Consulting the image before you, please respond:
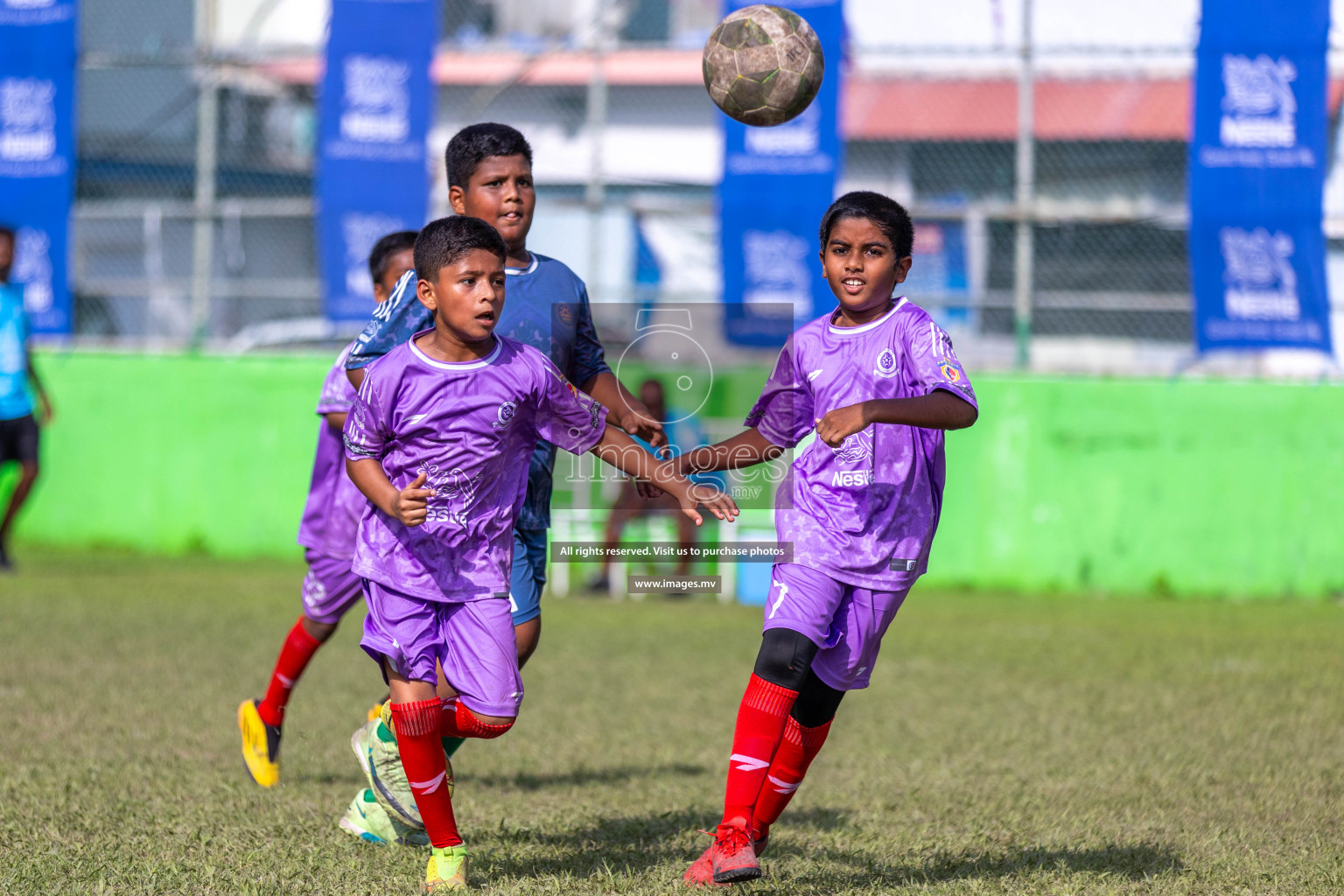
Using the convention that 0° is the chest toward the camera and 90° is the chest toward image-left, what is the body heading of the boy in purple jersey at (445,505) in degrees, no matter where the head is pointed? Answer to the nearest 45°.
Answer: approximately 0°

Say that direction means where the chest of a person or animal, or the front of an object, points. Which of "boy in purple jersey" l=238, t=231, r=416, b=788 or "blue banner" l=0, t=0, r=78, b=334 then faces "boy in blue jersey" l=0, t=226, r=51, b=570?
the blue banner

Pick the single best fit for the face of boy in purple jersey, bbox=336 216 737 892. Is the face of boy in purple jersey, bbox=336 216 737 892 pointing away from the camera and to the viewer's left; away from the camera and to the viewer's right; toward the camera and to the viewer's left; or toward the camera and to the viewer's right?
toward the camera and to the viewer's right

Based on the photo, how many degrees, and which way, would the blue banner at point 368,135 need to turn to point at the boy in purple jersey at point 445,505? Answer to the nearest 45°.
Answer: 0° — it already faces them

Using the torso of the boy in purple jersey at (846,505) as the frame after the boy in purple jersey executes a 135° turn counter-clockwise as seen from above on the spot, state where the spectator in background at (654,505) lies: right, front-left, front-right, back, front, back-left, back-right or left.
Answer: left

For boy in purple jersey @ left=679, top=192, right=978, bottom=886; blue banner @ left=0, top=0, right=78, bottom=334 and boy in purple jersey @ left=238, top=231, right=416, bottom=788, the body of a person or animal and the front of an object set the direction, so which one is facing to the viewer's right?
boy in purple jersey @ left=238, top=231, right=416, bottom=788

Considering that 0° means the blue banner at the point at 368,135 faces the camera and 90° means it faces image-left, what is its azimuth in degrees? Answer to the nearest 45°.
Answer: approximately 0°

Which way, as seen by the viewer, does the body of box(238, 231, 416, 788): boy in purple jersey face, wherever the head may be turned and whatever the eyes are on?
to the viewer's right

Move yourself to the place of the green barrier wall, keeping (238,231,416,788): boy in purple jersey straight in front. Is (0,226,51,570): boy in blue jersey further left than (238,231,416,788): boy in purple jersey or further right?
right

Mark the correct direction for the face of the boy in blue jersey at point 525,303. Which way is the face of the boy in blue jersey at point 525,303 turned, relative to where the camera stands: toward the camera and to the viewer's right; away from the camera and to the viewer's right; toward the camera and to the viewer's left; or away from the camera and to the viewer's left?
toward the camera and to the viewer's right
